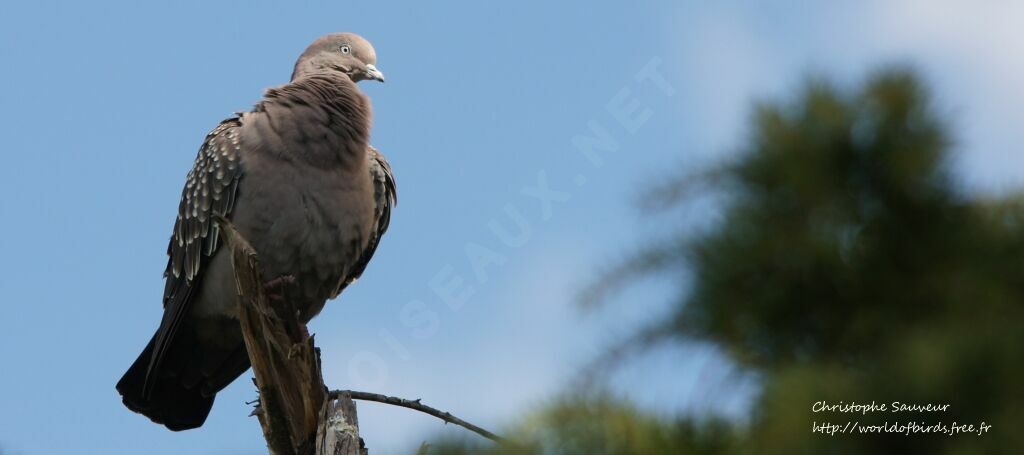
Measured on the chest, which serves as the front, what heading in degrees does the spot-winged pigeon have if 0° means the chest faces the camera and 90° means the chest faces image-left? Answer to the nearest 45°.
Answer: approximately 315°
